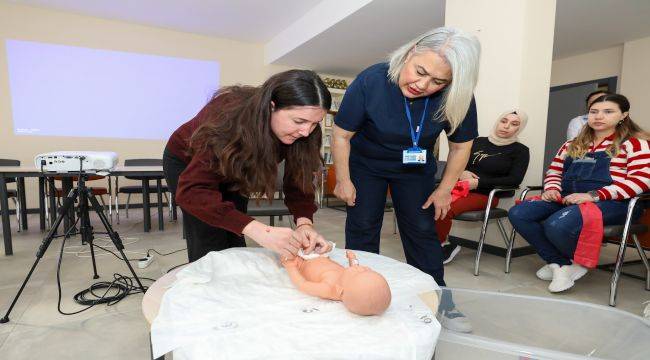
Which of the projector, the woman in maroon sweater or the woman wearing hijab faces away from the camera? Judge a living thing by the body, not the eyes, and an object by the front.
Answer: the projector

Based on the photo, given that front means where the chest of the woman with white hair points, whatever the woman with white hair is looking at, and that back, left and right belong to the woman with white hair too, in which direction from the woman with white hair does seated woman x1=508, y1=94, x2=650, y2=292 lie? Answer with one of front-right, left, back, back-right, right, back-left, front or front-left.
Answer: back-left

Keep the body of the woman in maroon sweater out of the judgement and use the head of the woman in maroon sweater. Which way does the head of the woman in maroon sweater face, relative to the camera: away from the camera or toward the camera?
toward the camera

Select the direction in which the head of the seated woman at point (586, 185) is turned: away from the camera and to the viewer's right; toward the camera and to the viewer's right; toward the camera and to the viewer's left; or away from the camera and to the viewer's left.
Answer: toward the camera and to the viewer's left

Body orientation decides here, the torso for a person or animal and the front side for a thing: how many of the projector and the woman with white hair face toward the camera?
1

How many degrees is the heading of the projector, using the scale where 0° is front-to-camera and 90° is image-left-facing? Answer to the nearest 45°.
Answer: approximately 180°

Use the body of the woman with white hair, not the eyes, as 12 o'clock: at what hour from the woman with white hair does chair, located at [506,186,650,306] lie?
The chair is roughly at 8 o'clock from the woman with white hair.

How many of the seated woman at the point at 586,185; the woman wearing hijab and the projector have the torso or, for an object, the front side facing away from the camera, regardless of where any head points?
1

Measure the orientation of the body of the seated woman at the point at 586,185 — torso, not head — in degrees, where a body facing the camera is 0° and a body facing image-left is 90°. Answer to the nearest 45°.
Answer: approximately 45°

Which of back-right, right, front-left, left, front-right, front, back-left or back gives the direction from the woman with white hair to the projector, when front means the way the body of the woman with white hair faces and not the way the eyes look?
right

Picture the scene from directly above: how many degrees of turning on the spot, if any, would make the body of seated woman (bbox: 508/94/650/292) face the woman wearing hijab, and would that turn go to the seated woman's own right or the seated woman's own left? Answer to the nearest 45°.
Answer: approximately 45° to the seated woman's own right

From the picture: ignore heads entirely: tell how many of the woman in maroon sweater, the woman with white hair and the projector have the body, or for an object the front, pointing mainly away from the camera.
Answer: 1

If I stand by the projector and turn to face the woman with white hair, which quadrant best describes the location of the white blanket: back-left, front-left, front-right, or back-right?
front-right

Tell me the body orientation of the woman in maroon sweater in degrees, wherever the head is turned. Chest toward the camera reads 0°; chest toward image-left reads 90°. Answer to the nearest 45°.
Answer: approximately 315°

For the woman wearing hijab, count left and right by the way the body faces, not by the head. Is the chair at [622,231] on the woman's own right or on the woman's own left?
on the woman's own left

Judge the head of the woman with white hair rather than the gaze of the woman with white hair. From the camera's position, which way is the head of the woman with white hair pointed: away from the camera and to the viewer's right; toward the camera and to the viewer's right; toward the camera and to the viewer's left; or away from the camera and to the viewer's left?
toward the camera and to the viewer's left

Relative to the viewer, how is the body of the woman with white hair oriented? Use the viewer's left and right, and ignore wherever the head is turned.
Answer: facing the viewer

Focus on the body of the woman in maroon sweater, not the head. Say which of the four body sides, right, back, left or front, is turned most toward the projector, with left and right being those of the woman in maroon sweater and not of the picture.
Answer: back
